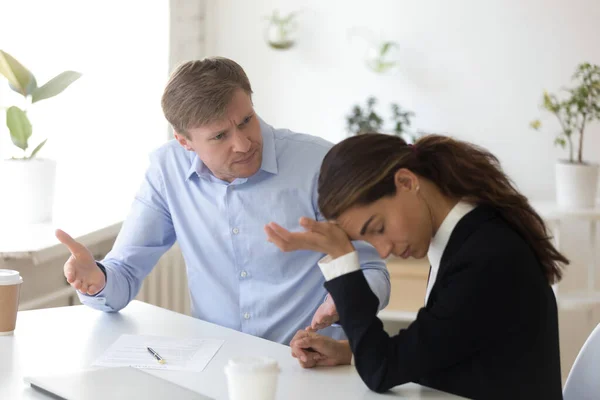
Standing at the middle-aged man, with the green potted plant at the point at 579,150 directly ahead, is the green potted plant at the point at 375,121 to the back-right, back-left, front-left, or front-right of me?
front-left

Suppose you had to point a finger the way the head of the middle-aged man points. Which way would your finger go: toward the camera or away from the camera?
toward the camera

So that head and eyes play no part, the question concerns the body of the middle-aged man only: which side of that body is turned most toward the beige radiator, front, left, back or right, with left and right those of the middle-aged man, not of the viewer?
back

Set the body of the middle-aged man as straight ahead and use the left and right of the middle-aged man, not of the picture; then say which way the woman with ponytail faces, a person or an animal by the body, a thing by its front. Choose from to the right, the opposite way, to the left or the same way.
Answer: to the right

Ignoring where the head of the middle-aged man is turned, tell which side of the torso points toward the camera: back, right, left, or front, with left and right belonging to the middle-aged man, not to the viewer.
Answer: front

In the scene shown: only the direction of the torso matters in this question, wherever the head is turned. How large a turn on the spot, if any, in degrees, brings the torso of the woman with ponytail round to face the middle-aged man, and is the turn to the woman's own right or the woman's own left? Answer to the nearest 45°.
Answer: approximately 45° to the woman's own right

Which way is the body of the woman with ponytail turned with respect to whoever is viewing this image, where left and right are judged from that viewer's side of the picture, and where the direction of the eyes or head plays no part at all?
facing to the left of the viewer

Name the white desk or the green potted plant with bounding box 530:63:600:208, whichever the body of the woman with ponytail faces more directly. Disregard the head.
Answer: the white desk

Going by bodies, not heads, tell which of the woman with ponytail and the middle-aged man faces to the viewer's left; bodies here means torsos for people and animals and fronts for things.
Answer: the woman with ponytail

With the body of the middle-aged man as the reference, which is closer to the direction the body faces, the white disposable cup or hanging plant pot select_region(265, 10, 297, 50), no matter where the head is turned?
the white disposable cup

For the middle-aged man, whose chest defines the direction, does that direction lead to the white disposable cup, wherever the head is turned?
yes

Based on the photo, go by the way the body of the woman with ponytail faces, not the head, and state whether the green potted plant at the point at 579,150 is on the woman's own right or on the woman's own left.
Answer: on the woman's own right

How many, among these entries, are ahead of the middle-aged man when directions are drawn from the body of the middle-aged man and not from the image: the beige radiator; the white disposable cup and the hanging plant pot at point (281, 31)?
1

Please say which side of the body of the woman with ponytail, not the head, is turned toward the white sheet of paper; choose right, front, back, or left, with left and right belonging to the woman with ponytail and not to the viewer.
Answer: front
